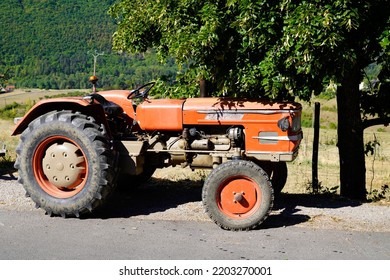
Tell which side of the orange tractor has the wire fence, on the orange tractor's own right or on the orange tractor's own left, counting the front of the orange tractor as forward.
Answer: on the orange tractor's own left

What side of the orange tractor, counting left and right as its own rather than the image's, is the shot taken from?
right

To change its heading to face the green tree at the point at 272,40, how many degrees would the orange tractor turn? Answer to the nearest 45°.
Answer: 0° — it already faces it
